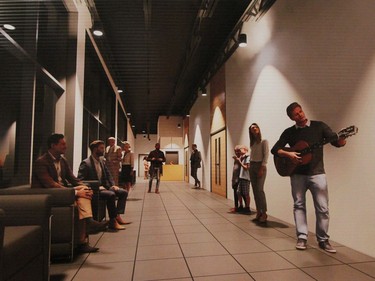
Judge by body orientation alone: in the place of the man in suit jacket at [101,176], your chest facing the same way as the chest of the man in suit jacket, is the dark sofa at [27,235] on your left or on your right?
on your right

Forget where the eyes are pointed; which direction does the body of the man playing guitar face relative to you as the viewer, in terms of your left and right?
facing the viewer

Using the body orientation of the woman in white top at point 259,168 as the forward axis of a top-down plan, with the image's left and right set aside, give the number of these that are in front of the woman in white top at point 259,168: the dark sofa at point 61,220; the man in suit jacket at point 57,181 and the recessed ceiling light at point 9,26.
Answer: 3

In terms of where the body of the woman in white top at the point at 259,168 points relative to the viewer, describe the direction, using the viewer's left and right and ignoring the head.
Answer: facing the viewer and to the left of the viewer

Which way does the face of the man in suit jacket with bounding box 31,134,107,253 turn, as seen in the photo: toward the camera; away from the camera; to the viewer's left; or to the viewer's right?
to the viewer's right

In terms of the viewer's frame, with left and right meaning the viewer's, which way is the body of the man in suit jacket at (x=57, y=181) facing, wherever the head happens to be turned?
facing the viewer and to the right of the viewer

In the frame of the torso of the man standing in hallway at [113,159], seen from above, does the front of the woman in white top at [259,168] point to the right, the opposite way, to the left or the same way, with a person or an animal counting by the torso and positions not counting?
to the right

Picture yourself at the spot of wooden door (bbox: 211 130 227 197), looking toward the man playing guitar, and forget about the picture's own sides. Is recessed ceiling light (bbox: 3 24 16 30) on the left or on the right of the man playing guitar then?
right

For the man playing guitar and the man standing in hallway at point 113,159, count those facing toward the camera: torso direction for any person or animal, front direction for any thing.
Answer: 2

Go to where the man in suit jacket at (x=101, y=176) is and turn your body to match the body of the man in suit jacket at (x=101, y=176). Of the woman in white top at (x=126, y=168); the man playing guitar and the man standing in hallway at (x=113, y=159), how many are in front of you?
1

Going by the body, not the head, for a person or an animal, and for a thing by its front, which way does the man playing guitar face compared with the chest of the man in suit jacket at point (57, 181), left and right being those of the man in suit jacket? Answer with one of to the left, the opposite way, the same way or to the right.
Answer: to the right

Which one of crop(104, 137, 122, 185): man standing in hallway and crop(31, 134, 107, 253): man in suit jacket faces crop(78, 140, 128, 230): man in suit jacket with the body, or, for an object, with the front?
the man standing in hallway

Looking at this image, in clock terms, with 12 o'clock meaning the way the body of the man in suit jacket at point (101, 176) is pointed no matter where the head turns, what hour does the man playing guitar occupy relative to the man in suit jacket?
The man playing guitar is roughly at 12 o'clock from the man in suit jacket.

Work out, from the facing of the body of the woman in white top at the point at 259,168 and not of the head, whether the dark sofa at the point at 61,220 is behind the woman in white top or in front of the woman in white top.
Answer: in front

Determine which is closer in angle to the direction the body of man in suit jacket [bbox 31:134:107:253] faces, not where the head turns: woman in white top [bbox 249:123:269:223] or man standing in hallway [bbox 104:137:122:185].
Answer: the woman in white top
